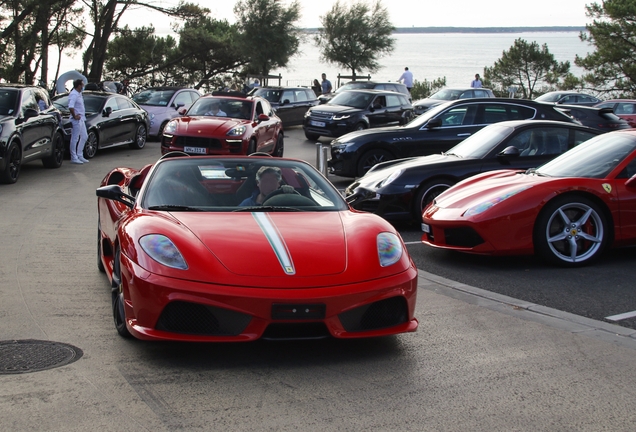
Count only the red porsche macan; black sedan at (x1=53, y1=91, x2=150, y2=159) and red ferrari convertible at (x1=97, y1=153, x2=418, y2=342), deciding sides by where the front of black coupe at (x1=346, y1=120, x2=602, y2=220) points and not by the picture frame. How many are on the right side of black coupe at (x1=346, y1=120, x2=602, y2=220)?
2

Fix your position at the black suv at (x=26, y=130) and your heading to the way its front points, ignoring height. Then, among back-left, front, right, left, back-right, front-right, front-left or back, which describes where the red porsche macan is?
back-left

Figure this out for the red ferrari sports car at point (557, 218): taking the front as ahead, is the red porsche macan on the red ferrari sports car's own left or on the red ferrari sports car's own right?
on the red ferrari sports car's own right

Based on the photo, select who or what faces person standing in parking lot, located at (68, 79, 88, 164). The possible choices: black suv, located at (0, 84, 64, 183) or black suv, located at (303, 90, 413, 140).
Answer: the black suv, located at (303, 90, 413, 140)

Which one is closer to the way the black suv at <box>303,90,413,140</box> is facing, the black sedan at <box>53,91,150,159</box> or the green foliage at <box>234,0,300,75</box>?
the black sedan

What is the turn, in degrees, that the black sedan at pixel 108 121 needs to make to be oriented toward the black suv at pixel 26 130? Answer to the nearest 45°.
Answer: approximately 45° to its left

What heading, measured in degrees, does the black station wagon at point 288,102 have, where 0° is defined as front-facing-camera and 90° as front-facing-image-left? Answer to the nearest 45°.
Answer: approximately 45°

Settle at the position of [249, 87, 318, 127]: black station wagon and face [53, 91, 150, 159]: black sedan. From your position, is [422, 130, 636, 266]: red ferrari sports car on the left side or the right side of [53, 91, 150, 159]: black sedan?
left

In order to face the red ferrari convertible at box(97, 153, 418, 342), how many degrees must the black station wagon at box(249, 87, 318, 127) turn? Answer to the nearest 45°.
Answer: approximately 45° to its left
